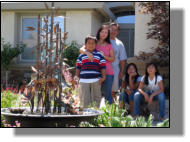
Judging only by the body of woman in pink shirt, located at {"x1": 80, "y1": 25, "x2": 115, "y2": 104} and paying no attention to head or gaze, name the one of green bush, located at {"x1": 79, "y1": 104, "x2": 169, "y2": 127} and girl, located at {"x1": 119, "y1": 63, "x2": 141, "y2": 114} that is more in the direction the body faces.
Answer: the green bush

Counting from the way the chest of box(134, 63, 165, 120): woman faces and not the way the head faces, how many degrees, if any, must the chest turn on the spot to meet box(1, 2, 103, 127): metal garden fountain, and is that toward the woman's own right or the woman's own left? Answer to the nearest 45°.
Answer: approximately 45° to the woman's own right

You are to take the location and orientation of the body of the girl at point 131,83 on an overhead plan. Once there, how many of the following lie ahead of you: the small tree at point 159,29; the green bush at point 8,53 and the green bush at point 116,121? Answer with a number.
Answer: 1

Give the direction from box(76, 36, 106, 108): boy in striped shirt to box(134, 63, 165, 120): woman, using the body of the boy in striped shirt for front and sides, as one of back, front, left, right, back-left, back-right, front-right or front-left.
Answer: back-left

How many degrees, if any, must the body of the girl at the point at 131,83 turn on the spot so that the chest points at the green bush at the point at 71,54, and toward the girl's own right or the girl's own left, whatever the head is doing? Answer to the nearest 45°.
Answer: approximately 135° to the girl's own right

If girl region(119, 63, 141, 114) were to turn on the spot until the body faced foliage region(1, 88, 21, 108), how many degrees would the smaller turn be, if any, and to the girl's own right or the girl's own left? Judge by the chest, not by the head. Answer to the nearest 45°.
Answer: approximately 90° to the girl's own right

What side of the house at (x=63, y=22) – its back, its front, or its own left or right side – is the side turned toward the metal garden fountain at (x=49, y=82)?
front
